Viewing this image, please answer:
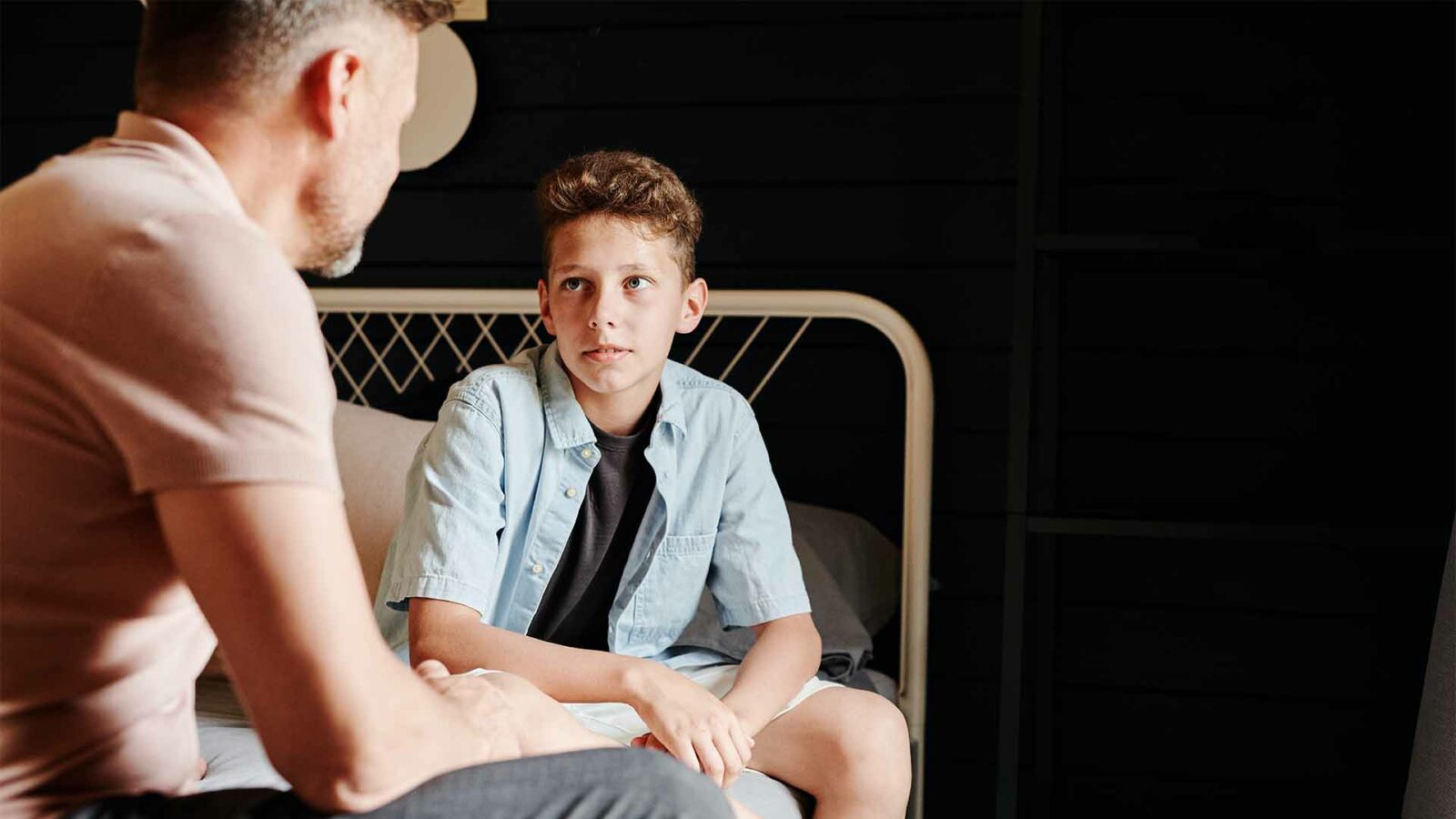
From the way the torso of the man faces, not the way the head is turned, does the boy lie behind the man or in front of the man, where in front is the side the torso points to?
in front

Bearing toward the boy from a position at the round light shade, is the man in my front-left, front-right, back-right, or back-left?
front-right

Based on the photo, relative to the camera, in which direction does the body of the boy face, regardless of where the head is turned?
toward the camera

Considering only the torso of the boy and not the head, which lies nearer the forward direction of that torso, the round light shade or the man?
the man

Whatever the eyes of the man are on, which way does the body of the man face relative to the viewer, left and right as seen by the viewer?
facing away from the viewer and to the right of the viewer

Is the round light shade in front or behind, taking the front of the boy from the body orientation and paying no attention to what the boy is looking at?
behind

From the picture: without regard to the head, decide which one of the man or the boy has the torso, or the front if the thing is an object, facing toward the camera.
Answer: the boy

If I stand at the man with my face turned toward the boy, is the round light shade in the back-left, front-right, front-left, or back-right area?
front-left

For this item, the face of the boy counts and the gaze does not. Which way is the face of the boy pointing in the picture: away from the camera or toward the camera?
toward the camera

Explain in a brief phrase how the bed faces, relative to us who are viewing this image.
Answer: facing the viewer
